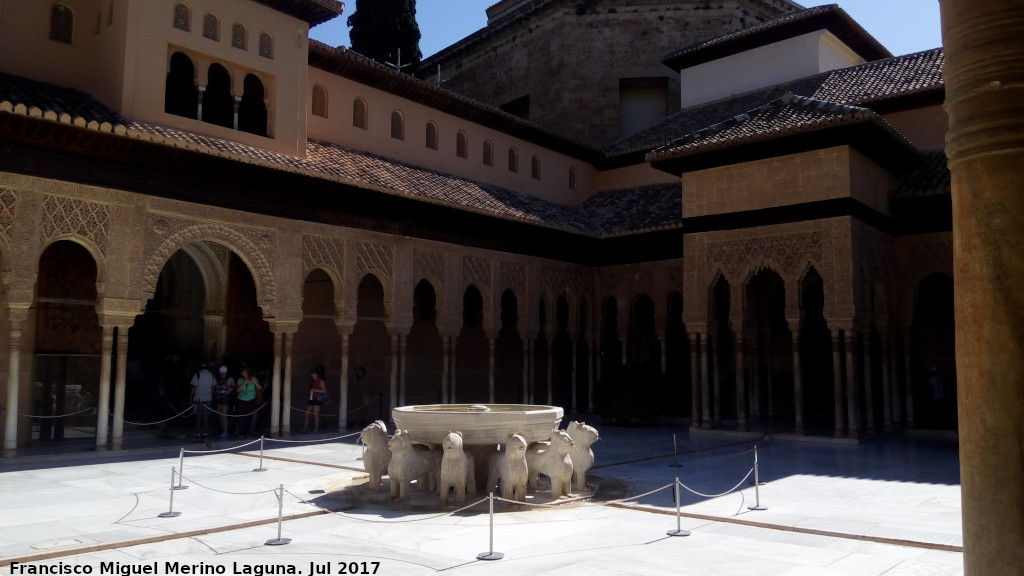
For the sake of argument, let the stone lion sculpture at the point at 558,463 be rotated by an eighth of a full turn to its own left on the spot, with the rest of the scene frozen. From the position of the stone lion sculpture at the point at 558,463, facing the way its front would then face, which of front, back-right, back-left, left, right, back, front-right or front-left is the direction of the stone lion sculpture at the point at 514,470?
back-right

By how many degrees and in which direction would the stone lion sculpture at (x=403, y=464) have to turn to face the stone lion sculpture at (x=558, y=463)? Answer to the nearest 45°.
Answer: approximately 135° to its left

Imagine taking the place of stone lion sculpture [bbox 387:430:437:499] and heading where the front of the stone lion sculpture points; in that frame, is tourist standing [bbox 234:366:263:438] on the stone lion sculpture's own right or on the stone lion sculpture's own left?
on the stone lion sculpture's own right

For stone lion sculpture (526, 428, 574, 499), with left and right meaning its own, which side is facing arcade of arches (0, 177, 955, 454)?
back

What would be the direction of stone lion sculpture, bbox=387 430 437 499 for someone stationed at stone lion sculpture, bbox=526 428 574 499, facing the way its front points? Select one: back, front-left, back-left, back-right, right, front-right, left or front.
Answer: back-right

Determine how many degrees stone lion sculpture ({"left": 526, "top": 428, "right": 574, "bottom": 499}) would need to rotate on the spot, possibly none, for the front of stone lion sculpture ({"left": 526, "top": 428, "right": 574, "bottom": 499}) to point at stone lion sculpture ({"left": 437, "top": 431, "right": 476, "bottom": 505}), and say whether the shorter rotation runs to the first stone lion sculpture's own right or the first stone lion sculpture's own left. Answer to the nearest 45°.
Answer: approximately 135° to the first stone lion sculpture's own right

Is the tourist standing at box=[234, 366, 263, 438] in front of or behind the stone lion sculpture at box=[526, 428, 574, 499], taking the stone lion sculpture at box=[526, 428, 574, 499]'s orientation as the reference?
behind

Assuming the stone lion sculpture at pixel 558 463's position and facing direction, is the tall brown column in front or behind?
in front

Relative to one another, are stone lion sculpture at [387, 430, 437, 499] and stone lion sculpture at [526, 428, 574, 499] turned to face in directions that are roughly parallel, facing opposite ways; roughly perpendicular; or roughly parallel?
roughly perpendicular

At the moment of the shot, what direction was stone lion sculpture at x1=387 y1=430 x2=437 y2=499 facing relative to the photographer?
facing the viewer and to the left of the viewer

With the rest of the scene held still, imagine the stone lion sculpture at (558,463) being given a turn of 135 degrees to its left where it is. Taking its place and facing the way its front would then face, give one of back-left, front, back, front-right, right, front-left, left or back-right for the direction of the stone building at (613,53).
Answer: front

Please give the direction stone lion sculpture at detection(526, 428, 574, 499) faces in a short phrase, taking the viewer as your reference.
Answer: facing the viewer and to the right of the viewer

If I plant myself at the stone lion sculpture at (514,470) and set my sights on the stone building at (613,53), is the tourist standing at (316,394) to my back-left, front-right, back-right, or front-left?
front-left

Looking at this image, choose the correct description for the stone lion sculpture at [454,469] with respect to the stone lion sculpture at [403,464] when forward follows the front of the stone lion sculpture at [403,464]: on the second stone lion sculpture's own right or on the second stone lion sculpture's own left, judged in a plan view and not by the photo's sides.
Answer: on the second stone lion sculpture's own left

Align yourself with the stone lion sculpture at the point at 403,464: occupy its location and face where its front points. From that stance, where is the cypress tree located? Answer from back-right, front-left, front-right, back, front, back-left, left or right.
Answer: back-right

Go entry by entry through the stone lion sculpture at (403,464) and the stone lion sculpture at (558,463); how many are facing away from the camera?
0

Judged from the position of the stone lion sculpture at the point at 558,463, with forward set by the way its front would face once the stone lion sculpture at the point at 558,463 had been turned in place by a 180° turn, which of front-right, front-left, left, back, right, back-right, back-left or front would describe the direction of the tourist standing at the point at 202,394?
front
